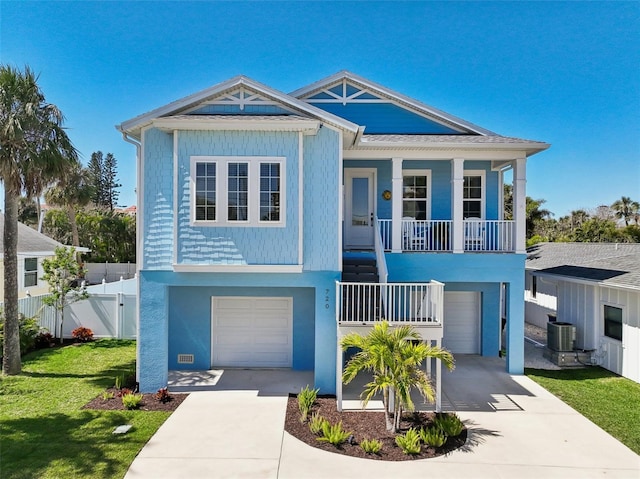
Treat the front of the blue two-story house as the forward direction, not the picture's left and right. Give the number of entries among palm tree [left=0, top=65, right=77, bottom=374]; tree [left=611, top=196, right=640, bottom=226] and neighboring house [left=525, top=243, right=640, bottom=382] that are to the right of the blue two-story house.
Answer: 1

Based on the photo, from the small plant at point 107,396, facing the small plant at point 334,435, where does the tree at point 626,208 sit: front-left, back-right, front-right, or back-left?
front-left

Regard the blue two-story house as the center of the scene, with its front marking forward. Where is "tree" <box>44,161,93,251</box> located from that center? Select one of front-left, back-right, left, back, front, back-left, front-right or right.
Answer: back-right

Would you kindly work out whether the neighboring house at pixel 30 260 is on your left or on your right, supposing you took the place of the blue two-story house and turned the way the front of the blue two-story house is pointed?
on your right

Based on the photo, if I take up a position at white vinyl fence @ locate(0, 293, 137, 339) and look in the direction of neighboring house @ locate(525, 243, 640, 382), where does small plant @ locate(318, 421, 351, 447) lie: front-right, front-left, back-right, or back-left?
front-right

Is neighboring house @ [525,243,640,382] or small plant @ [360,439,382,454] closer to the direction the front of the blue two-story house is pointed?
the small plant

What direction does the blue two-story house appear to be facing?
toward the camera

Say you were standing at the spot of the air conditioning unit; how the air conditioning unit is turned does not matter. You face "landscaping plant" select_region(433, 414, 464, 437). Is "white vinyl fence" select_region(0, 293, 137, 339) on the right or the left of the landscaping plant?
right

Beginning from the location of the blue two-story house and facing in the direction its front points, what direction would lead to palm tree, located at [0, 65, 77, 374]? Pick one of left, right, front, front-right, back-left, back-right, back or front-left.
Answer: right

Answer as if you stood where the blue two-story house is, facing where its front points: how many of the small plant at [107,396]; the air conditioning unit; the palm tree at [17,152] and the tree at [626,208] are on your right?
2

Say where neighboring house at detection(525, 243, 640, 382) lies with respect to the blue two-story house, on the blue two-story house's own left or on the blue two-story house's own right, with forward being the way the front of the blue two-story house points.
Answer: on the blue two-story house's own left

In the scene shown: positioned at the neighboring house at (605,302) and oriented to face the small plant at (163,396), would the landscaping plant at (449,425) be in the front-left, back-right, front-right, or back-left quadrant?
front-left

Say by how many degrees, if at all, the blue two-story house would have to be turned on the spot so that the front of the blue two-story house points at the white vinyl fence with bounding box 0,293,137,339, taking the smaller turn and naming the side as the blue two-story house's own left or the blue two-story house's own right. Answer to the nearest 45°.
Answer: approximately 135° to the blue two-story house's own right
